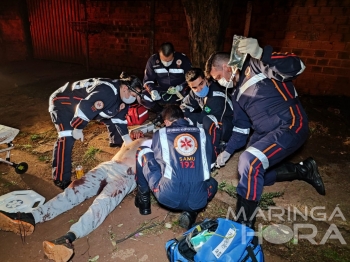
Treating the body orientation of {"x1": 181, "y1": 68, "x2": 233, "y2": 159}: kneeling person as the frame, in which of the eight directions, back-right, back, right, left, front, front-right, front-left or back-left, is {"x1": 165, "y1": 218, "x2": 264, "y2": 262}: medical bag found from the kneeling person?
front-left

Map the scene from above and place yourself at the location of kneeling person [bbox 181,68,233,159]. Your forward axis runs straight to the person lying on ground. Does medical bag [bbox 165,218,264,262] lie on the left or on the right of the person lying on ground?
left

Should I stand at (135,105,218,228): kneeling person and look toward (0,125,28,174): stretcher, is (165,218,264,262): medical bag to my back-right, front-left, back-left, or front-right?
back-left

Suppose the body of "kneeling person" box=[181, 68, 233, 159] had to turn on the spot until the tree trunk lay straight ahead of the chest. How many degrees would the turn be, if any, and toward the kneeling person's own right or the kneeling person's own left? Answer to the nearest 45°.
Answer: approximately 135° to the kneeling person's own right

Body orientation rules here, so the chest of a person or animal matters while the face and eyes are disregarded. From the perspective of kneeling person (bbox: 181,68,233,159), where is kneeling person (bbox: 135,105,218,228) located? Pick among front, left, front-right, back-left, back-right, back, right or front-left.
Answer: front-left

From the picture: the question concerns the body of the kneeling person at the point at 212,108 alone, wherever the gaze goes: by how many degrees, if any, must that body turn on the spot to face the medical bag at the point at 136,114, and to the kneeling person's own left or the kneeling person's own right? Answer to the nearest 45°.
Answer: approximately 90° to the kneeling person's own right

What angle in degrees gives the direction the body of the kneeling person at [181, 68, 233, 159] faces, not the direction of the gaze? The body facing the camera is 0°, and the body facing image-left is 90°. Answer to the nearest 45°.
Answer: approximately 45°
